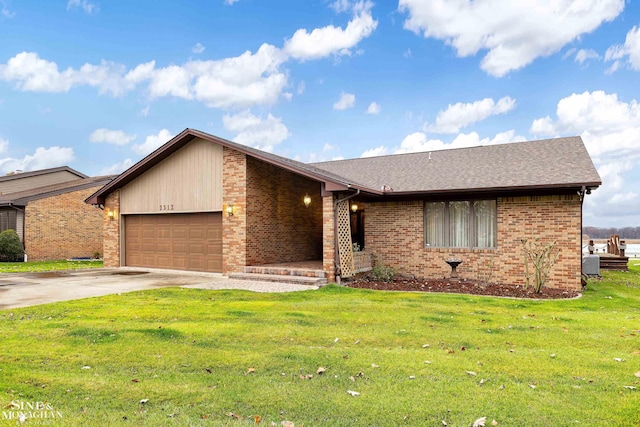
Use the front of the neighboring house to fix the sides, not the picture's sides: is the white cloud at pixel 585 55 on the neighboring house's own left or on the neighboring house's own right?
on the neighboring house's own left

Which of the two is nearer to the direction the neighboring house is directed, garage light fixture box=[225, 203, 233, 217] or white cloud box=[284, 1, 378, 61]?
the garage light fixture

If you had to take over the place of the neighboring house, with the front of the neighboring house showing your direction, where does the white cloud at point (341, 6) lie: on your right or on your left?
on your left

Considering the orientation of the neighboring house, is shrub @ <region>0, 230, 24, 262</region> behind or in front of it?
in front

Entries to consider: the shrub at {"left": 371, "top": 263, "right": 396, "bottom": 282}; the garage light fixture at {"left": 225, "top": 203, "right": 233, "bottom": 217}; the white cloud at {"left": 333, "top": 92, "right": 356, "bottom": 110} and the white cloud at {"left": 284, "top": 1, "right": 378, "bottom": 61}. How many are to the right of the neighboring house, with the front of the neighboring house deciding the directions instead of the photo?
0

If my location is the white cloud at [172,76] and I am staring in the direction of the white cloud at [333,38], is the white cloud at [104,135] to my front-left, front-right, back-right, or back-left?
back-left

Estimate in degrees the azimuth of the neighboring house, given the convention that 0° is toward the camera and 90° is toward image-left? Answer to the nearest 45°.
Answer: approximately 45°

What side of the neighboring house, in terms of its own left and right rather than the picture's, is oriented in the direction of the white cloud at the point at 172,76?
back

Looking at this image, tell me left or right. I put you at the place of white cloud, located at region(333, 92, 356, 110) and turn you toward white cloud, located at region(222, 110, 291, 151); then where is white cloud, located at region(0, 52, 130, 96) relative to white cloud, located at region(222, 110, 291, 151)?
left

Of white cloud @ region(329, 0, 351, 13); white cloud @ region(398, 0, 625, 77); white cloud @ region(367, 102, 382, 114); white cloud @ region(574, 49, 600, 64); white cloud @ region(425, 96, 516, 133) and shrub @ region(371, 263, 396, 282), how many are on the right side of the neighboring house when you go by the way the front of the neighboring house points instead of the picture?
0

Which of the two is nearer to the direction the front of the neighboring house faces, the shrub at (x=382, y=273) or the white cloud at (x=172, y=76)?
the shrub

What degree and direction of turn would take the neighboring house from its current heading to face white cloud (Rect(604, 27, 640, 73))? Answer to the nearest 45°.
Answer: approximately 90° to its left

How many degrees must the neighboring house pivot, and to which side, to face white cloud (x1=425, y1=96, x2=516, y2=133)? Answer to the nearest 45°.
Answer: approximately 135° to its left
